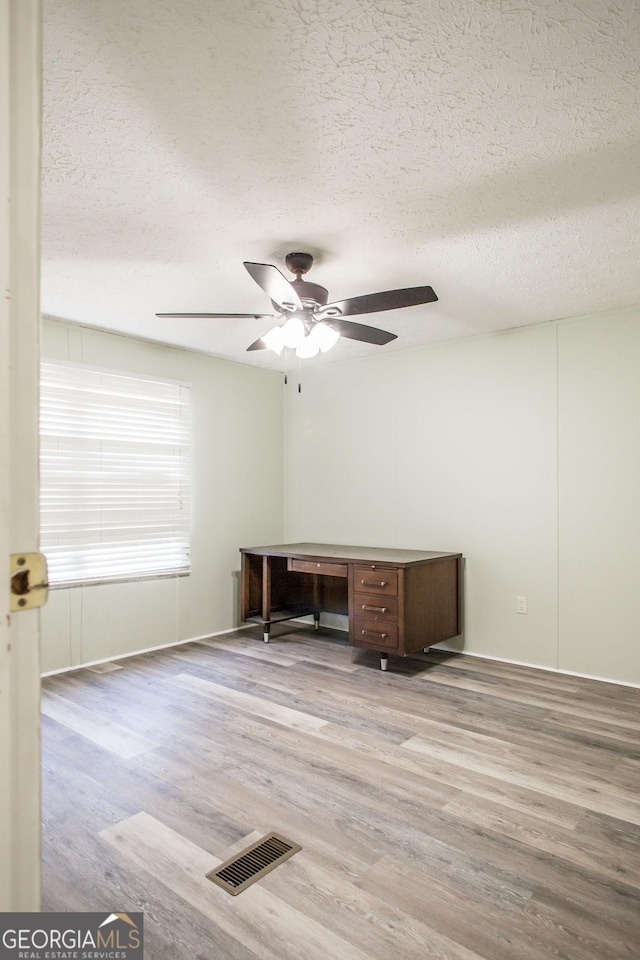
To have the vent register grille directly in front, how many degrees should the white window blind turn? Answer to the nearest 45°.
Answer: approximately 45° to its right

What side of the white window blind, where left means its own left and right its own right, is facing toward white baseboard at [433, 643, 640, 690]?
front

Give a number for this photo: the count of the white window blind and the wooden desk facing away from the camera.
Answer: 0

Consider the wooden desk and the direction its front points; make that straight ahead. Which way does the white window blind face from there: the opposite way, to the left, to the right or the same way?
to the left

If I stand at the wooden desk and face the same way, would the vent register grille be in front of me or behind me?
in front

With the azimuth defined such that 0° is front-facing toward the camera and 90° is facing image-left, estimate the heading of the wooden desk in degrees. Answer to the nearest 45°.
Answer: approximately 45°

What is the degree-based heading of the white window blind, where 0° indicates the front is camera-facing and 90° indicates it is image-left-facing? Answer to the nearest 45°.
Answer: approximately 315°

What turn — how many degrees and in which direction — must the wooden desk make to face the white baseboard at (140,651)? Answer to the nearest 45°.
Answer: approximately 45° to its right

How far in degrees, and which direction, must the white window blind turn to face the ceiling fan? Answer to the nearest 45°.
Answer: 0° — it already faces it
